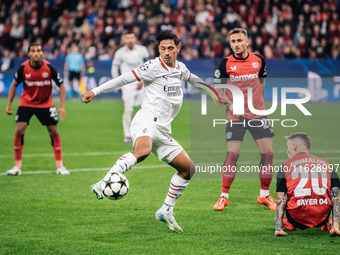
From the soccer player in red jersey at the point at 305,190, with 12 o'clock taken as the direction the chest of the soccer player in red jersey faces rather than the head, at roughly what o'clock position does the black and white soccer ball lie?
The black and white soccer ball is roughly at 8 o'clock from the soccer player in red jersey.

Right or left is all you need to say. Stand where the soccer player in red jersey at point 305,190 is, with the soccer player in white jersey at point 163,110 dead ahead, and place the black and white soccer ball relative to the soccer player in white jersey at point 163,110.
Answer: left

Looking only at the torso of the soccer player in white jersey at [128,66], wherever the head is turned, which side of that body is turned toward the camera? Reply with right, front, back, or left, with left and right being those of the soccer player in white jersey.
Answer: front

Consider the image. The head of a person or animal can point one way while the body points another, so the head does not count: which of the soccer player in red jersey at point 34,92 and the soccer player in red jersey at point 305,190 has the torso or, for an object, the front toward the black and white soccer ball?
the soccer player in red jersey at point 34,92

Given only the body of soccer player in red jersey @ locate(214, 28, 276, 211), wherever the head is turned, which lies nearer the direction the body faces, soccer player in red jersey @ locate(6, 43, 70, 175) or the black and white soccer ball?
the black and white soccer ball

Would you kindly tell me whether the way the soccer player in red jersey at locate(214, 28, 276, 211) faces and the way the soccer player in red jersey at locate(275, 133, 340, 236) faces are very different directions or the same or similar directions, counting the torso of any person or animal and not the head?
very different directions

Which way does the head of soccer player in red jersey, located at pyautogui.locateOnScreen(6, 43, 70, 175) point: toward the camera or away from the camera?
toward the camera

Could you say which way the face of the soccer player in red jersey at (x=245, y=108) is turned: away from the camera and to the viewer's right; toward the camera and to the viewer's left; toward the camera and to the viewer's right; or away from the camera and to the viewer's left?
toward the camera and to the viewer's left

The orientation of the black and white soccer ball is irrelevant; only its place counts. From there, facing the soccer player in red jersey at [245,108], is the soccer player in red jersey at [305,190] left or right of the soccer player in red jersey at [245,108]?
right

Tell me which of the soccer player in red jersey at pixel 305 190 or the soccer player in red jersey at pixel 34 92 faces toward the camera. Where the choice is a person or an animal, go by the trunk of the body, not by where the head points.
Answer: the soccer player in red jersey at pixel 34 92

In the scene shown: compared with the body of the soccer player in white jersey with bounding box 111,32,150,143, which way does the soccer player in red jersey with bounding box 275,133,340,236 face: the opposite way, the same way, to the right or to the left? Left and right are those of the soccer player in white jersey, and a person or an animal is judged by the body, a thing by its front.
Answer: the opposite way

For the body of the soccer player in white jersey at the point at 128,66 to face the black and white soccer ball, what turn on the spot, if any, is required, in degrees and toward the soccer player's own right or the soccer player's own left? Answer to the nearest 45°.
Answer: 0° — they already face it

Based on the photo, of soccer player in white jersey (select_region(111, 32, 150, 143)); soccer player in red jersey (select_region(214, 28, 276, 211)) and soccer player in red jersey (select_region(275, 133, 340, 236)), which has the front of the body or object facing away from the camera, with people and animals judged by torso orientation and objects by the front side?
soccer player in red jersey (select_region(275, 133, 340, 236))

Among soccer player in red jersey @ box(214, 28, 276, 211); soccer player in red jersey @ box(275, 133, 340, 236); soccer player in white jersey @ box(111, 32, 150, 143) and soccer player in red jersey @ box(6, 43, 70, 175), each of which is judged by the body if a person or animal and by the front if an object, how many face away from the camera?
1

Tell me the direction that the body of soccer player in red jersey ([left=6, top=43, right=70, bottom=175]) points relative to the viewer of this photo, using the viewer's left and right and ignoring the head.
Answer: facing the viewer

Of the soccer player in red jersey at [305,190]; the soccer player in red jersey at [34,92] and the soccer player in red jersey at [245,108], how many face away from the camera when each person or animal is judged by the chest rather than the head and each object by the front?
1

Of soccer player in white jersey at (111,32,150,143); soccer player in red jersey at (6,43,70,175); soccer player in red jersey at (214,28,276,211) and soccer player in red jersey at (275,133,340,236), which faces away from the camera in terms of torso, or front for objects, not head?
soccer player in red jersey at (275,133,340,236)

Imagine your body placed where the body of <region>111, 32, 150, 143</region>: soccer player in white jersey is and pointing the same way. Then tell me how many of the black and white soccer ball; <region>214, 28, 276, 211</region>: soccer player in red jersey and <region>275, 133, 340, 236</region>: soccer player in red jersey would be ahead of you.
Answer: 3

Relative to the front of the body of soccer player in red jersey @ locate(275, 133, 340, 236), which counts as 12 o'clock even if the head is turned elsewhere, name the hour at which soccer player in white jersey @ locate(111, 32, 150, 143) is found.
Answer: The soccer player in white jersey is roughly at 11 o'clock from the soccer player in red jersey.

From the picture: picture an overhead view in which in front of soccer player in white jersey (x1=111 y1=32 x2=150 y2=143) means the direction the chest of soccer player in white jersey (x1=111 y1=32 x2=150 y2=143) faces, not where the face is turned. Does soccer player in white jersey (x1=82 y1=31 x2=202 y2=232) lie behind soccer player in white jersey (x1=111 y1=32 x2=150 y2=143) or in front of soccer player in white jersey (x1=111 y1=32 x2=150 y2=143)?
in front
